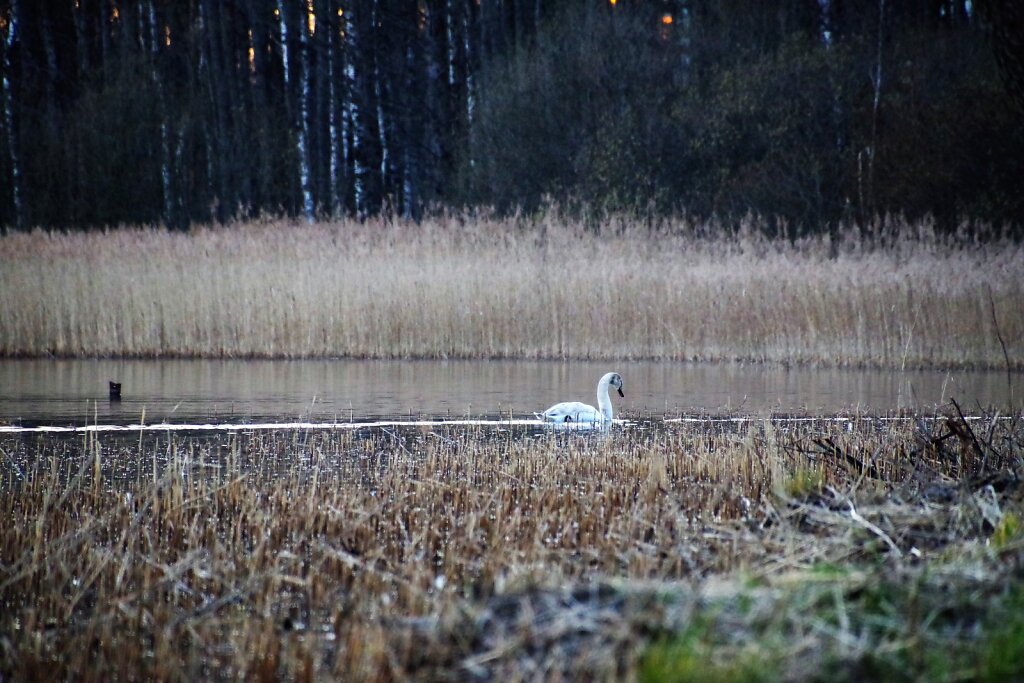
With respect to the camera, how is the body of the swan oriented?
to the viewer's right
